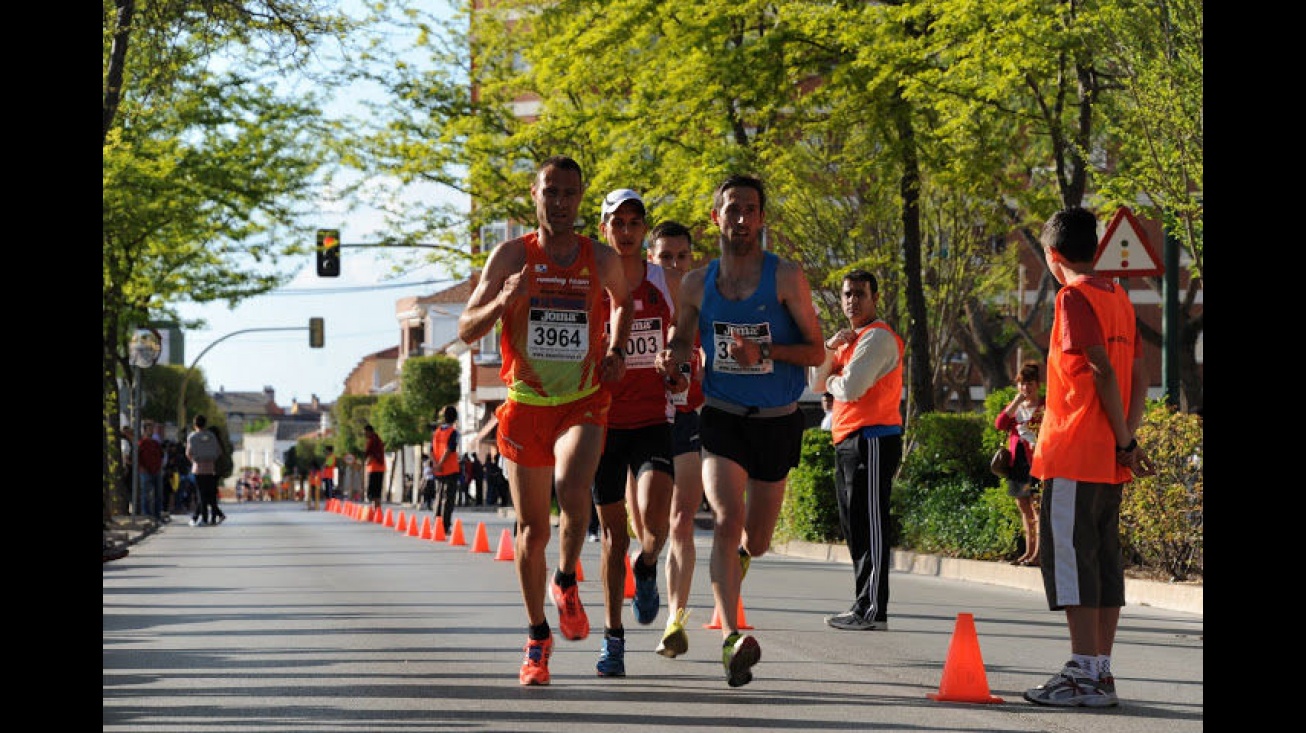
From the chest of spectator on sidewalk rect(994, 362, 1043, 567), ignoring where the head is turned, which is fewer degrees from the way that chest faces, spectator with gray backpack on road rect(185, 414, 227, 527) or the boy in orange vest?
the boy in orange vest

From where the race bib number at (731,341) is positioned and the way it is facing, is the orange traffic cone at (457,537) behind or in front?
behind

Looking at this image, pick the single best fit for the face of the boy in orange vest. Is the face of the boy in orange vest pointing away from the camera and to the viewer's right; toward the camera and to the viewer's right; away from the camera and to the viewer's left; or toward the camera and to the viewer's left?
away from the camera and to the viewer's left

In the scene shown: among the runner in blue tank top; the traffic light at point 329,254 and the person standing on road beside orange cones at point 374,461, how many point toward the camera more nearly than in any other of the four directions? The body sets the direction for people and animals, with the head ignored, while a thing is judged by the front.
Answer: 2

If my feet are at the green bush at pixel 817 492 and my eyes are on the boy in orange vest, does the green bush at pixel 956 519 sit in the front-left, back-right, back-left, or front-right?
front-left

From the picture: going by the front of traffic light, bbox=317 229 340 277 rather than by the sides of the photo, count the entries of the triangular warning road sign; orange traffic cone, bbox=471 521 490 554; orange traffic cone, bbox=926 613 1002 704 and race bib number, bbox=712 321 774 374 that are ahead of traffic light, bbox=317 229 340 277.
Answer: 4

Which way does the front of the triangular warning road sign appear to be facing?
toward the camera

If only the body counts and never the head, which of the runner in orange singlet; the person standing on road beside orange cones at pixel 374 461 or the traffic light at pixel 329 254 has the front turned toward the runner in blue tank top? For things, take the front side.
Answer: the traffic light

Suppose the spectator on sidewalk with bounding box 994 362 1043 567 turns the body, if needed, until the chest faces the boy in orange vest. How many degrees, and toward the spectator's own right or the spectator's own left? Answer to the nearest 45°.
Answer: approximately 45° to the spectator's own left

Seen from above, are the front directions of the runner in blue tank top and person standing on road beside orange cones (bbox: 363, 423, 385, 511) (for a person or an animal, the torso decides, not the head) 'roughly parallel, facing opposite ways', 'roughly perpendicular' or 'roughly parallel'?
roughly perpendicular

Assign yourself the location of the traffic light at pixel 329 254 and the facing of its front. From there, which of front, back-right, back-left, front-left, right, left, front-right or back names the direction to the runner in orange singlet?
front

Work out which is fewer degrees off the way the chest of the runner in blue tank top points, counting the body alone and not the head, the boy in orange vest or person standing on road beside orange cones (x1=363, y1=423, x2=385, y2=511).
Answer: the boy in orange vest

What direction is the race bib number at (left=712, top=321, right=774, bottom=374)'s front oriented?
toward the camera

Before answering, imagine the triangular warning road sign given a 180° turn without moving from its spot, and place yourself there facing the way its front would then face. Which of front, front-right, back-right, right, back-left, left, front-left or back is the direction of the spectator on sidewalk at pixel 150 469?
front-left

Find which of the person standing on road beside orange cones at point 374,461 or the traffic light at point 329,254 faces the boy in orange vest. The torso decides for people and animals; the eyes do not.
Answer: the traffic light

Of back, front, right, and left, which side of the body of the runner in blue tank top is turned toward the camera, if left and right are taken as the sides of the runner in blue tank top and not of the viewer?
front
